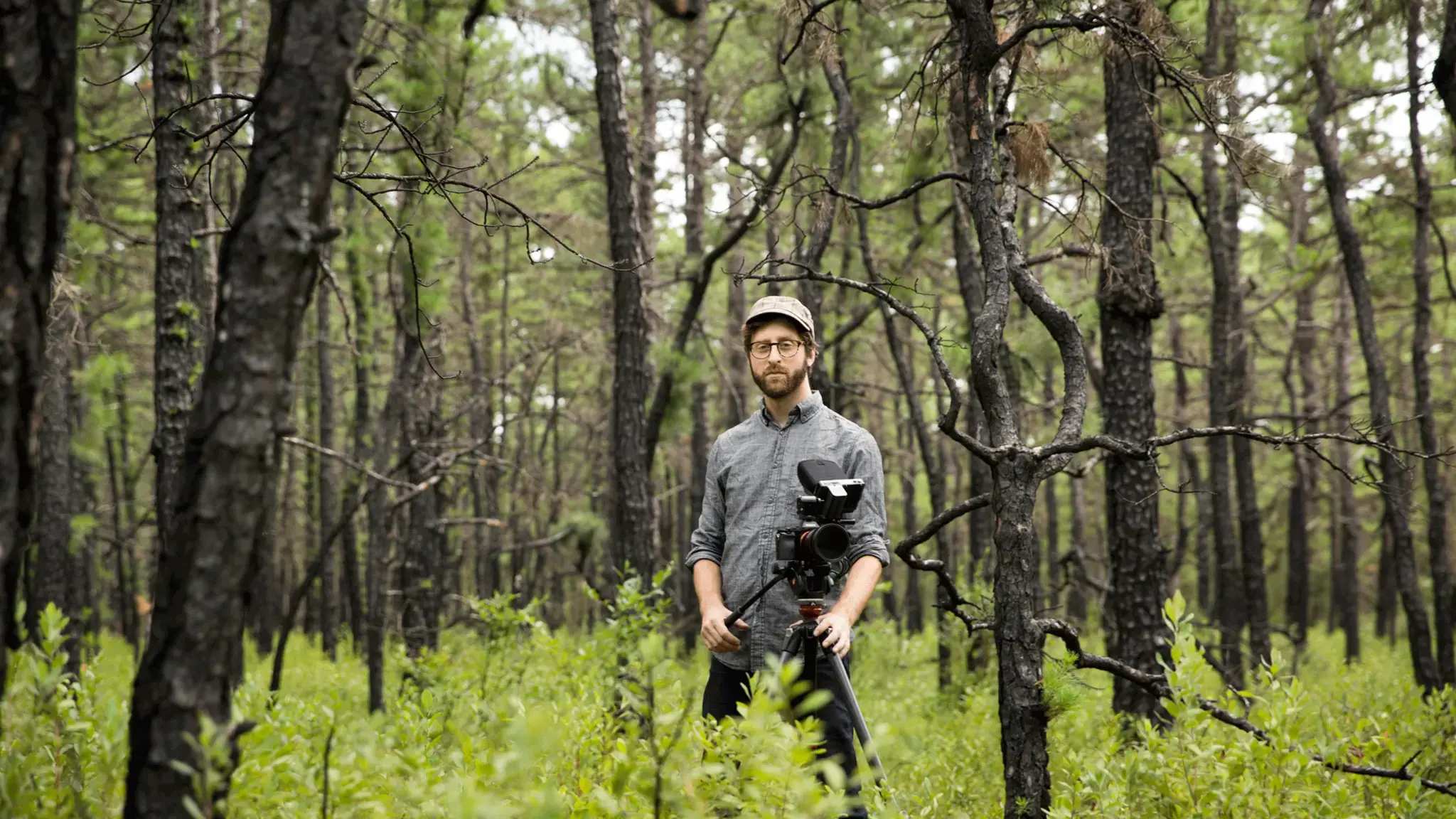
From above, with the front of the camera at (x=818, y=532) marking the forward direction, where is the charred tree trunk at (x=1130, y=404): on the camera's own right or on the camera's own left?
on the camera's own left

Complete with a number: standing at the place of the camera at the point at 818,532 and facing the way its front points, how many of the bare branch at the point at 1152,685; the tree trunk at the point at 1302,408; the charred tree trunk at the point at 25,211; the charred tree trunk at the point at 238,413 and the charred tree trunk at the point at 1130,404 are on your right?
2

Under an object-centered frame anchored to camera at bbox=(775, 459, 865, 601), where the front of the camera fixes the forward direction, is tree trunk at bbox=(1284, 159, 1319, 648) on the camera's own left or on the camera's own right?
on the camera's own left

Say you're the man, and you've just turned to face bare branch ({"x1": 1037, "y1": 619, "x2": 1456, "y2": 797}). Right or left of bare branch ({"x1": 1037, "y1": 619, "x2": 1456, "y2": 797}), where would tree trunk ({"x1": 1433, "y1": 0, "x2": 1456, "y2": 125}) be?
left

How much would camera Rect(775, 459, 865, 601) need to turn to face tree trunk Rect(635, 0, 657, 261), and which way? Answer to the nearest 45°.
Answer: approximately 135° to its left

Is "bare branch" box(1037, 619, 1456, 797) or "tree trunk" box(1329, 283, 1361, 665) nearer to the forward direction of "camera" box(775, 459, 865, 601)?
the bare branch

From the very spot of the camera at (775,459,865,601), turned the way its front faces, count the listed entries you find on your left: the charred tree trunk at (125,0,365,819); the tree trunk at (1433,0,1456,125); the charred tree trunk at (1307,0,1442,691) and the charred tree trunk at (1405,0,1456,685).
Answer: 3

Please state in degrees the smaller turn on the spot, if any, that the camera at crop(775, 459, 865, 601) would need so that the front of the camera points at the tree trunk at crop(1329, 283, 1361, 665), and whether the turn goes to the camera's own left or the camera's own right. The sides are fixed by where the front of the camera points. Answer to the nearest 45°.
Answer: approximately 90° to the camera's own left

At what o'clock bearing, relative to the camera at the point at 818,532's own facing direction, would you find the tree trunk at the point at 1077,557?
The tree trunk is roughly at 8 o'clock from the camera.

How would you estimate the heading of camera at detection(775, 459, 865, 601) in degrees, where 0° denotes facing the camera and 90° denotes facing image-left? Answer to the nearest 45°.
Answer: approximately 315°

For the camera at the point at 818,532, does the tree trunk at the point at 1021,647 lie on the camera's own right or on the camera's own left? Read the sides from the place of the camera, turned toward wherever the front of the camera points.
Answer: on the camera's own left

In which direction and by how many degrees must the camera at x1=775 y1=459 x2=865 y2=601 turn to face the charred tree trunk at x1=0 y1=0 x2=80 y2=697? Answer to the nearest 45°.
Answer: approximately 90° to its right
